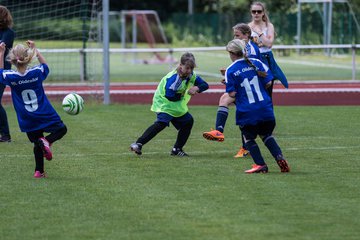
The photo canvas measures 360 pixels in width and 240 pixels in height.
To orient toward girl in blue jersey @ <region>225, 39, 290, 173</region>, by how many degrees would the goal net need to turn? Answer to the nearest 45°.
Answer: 0° — it already faces them

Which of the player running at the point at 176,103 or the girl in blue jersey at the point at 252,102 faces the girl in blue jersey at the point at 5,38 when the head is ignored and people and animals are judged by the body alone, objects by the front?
the girl in blue jersey at the point at 252,102

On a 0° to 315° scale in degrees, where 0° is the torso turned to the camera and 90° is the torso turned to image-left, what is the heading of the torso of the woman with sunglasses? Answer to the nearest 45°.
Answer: approximately 45°

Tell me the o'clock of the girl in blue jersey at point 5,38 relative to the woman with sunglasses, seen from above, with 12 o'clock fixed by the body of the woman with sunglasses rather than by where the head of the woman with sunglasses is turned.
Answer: The girl in blue jersey is roughly at 2 o'clock from the woman with sunglasses.

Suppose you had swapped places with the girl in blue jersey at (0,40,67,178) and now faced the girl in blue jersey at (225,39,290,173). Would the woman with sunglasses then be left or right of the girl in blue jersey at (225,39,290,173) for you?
left

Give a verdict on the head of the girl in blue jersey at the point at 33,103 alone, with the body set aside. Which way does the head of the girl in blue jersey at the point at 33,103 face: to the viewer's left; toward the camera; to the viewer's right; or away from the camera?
away from the camera
